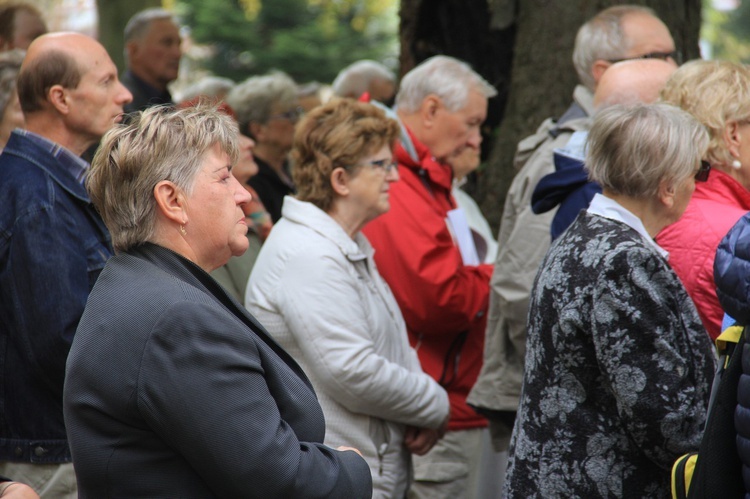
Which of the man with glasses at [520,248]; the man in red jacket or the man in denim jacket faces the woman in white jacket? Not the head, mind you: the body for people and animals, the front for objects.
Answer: the man in denim jacket

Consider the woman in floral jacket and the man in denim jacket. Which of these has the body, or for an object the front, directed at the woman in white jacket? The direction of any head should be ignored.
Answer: the man in denim jacket

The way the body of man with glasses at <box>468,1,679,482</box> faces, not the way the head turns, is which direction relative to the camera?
to the viewer's right

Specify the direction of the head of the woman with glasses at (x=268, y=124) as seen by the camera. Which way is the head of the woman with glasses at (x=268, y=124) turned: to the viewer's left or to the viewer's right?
to the viewer's right

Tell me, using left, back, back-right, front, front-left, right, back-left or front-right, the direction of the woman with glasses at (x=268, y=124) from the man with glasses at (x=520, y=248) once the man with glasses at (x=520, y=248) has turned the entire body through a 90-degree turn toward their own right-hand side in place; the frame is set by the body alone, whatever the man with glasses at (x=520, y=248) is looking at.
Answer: back-right

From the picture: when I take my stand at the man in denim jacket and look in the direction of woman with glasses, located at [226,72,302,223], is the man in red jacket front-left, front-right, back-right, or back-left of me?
front-right

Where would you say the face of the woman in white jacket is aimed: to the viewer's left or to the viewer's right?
to the viewer's right

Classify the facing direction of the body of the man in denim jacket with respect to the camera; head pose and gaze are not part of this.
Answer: to the viewer's right

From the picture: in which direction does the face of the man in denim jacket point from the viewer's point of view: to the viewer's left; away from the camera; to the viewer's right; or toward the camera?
to the viewer's right

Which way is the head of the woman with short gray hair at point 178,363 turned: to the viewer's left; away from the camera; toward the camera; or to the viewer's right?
to the viewer's right

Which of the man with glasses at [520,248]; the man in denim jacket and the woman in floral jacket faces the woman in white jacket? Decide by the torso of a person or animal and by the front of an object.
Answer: the man in denim jacket

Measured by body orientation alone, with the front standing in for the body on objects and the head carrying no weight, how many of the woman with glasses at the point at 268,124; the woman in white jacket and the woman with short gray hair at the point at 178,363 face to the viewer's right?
3

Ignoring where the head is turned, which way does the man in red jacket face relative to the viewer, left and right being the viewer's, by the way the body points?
facing to the right of the viewer

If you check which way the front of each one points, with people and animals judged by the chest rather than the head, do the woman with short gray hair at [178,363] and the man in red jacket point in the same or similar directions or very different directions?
same or similar directions

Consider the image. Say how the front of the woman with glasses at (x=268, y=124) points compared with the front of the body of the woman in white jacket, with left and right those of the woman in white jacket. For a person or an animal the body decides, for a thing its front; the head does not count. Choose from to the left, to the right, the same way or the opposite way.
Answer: the same way

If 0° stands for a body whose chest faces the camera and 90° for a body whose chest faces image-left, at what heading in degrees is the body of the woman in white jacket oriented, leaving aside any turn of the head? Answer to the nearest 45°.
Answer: approximately 270°

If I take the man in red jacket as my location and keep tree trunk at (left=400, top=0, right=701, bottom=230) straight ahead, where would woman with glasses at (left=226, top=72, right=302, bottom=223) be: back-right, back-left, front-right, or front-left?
front-left

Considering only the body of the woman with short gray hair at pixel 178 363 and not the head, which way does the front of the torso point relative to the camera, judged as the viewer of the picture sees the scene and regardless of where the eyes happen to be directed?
to the viewer's right

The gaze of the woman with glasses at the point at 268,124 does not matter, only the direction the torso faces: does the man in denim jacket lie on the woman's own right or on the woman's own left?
on the woman's own right

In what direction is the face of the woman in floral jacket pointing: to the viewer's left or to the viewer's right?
to the viewer's right
